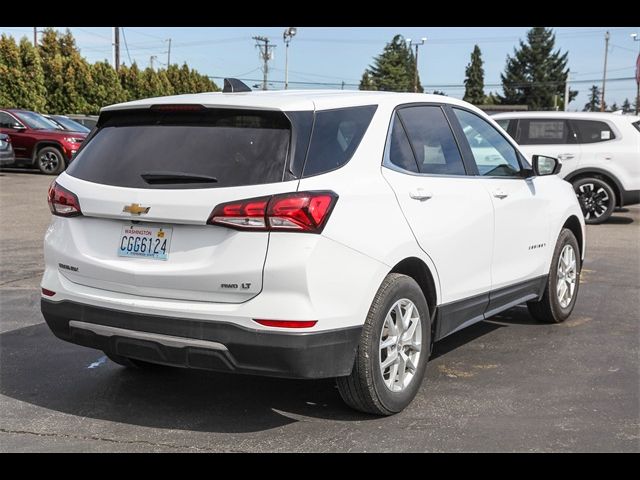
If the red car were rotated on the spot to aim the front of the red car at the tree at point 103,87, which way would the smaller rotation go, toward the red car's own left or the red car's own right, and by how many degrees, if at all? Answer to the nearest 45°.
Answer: approximately 135° to the red car's own left

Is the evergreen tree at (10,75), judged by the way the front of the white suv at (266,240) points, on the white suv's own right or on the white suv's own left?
on the white suv's own left

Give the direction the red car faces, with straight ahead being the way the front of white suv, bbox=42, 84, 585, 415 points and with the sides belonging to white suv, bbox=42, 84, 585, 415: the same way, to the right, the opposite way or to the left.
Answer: to the right

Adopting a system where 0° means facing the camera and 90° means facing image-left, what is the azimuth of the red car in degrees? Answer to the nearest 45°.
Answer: approximately 315°

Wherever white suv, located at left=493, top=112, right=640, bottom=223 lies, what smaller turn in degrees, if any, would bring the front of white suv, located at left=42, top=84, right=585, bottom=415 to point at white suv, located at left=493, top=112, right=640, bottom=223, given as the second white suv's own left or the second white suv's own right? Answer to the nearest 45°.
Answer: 0° — it already faces it

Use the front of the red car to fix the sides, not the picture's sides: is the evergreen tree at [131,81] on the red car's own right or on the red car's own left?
on the red car's own left

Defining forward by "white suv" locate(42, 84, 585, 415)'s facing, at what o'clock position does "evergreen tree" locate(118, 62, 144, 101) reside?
The evergreen tree is roughly at 10 o'clock from the white suv.

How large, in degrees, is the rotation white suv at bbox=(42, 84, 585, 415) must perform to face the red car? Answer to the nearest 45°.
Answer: approximately 90° to its left

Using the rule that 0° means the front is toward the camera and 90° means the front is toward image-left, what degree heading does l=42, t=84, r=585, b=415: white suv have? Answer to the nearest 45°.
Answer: approximately 225°

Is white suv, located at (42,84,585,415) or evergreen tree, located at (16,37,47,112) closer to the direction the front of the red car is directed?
the white suv

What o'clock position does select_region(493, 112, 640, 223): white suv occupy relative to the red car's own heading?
The white suv is roughly at 12 o'clock from the red car.
